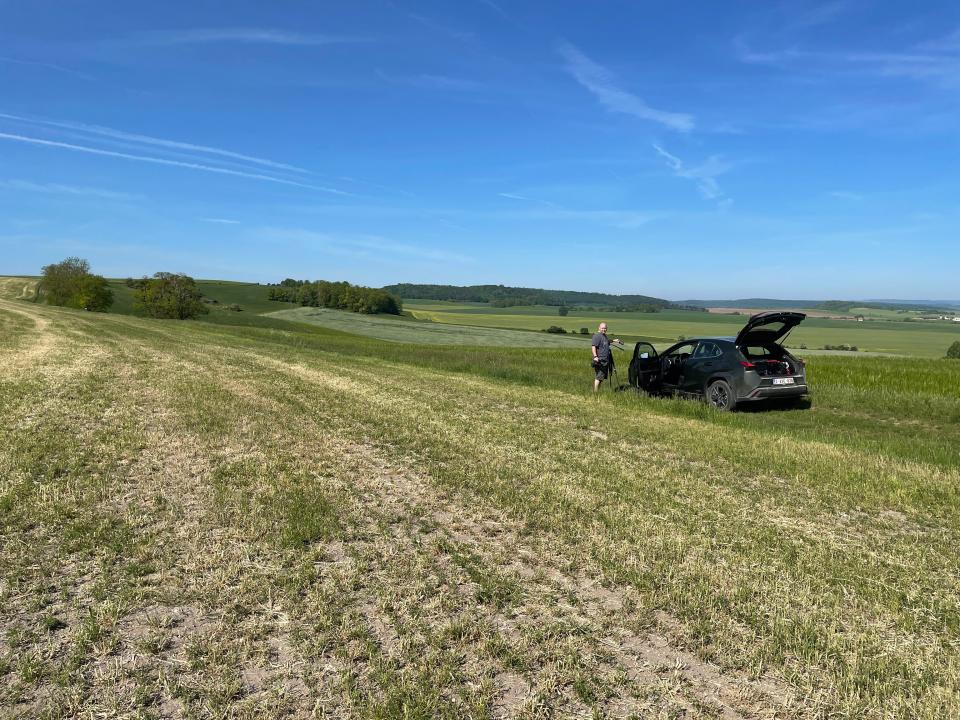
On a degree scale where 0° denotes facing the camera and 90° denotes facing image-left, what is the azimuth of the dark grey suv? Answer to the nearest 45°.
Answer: approximately 135°

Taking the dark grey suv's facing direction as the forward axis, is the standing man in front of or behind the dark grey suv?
in front
